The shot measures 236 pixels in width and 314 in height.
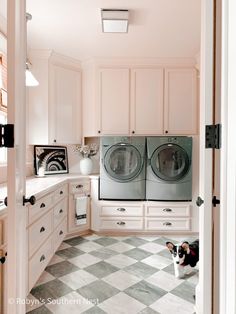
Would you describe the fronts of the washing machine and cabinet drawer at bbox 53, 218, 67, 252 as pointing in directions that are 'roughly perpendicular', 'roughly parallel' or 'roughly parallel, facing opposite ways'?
roughly perpendicular

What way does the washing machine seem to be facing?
toward the camera

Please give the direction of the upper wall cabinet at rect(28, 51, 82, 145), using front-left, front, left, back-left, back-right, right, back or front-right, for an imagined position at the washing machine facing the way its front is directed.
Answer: right

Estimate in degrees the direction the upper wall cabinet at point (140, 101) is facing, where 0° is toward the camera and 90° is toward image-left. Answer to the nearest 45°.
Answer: approximately 0°

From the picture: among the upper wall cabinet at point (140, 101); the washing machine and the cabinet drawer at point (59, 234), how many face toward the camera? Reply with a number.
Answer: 2

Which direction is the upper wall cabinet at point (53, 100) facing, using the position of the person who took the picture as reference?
facing the viewer and to the right of the viewer

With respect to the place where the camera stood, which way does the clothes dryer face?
facing the viewer

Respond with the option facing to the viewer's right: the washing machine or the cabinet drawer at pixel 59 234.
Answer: the cabinet drawer

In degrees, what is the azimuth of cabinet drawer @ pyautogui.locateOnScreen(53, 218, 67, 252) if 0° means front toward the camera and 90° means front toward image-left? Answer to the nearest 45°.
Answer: approximately 270°
